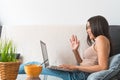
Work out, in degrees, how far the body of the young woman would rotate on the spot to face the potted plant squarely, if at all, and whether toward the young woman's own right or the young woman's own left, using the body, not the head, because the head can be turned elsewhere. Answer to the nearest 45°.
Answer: approximately 45° to the young woman's own left

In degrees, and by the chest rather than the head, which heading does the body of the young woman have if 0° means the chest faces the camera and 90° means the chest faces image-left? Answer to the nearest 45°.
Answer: approximately 90°

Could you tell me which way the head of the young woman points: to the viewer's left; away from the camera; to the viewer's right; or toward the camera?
to the viewer's left
